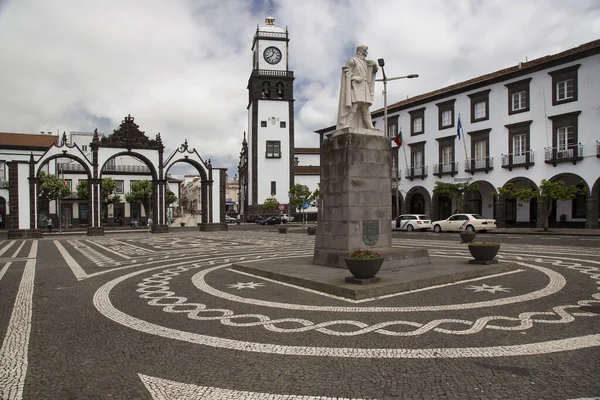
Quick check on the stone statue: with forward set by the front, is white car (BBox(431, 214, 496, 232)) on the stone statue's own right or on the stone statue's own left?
on the stone statue's own left

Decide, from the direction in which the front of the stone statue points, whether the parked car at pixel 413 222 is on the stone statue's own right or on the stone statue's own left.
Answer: on the stone statue's own left

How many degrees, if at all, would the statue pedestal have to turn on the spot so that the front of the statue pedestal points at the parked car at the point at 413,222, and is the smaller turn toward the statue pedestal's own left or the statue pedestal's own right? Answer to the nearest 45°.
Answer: approximately 135° to the statue pedestal's own left

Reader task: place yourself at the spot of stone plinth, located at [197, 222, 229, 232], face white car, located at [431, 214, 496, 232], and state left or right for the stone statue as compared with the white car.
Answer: right
